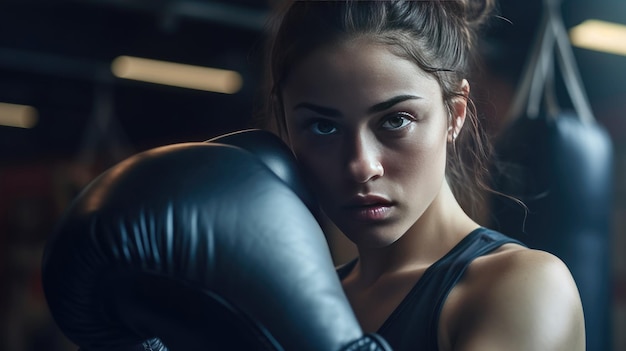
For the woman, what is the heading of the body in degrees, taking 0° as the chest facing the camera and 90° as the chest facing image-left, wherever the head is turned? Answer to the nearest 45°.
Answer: approximately 45°

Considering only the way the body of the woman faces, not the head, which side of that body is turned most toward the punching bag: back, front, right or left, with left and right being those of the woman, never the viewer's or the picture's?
back

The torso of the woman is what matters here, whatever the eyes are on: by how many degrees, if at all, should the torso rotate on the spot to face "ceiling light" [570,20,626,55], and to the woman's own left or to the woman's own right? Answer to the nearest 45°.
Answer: approximately 135° to the woman's own right
